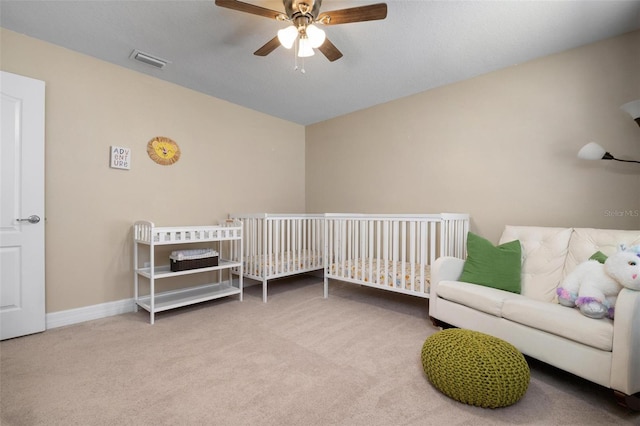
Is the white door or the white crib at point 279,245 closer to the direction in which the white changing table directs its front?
the white crib

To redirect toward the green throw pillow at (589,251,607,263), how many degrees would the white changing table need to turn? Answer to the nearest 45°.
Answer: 0° — it already faces it

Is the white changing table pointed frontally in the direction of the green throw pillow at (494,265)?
yes

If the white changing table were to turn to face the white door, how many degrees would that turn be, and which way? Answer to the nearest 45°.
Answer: approximately 135° to its right

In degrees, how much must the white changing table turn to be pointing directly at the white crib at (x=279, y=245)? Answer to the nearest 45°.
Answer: approximately 45° to its left

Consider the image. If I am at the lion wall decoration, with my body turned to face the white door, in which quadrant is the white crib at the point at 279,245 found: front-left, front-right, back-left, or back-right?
back-left

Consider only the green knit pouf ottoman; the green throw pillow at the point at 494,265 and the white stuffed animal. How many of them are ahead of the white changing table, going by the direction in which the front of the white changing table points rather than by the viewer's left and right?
3

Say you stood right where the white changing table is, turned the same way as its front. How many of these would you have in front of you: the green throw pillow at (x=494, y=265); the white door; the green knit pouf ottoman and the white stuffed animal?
3

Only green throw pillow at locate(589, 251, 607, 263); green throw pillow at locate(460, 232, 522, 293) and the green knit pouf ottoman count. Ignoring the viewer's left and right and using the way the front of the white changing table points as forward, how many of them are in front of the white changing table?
3

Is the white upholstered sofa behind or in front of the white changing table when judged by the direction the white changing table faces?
in front

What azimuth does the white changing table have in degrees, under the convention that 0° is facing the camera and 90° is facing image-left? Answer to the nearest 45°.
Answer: approximately 315°

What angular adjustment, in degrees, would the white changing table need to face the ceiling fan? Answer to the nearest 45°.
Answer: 0° — it already faces it
